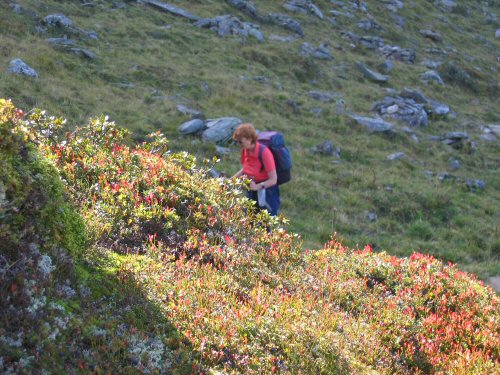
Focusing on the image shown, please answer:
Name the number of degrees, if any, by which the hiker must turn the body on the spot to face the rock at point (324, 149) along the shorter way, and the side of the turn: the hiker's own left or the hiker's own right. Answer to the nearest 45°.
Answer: approximately 135° to the hiker's own right

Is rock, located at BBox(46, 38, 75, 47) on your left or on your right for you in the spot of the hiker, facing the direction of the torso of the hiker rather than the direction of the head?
on your right

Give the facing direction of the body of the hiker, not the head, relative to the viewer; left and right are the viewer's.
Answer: facing the viewer and to the left of the viewer

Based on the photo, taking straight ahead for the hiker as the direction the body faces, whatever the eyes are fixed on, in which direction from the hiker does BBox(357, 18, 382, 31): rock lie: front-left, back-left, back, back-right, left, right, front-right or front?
back-right

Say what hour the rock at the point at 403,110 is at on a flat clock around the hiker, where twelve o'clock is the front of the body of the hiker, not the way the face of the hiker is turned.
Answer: The rock is roughly at 5 o'clock from the hiker.

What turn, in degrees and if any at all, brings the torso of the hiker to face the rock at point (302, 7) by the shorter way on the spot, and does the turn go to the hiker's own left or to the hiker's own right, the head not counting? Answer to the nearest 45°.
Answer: approximately 135° to the hiker's own right

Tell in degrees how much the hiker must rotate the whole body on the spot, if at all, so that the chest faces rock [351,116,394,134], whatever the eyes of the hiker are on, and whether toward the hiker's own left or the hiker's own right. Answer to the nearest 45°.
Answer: approximately 135° to the hiker's own right

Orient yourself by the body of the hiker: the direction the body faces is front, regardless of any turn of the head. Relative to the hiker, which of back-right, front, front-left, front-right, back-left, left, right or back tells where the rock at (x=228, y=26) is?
back-right
